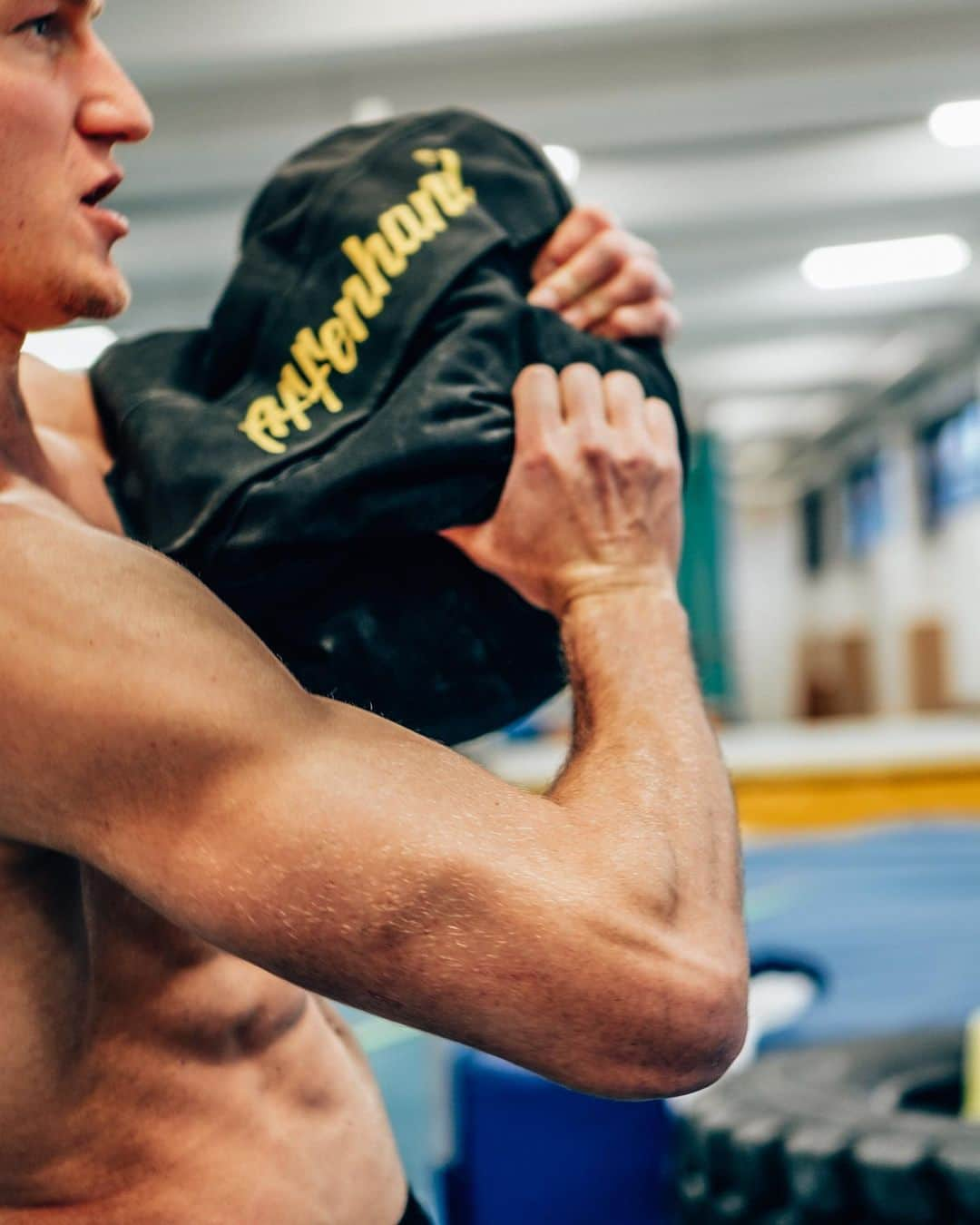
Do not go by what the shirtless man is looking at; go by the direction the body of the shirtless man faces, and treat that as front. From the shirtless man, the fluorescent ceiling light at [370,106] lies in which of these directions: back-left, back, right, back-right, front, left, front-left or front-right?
left

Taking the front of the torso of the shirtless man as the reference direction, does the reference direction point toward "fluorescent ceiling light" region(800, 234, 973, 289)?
no

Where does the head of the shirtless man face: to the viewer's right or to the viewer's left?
to the viewer's right

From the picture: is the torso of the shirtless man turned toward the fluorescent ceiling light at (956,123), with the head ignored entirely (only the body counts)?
no

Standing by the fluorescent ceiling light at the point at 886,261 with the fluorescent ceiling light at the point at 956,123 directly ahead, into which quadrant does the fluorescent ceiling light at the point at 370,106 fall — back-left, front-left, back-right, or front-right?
front-right

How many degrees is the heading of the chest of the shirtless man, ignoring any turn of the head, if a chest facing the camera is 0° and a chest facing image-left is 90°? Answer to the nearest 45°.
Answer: approximately 270°

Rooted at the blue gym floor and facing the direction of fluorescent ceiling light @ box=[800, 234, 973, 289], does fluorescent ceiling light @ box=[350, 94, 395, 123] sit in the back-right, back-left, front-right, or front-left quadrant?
front-left

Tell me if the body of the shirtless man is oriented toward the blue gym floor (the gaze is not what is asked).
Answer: no
